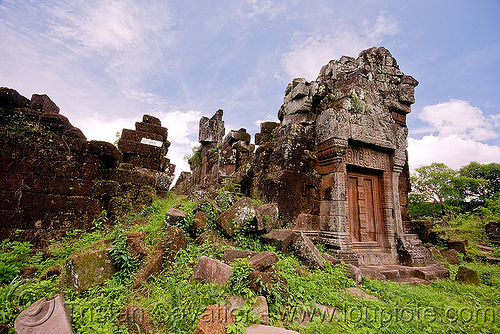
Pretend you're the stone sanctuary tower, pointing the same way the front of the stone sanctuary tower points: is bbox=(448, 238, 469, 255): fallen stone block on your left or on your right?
on your left

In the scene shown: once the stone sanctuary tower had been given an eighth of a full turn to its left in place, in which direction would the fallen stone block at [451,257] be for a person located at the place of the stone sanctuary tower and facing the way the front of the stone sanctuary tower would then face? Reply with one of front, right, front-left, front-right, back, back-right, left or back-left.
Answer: front-left

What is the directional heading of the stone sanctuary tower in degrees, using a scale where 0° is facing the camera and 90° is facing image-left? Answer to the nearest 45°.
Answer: approximately 315°

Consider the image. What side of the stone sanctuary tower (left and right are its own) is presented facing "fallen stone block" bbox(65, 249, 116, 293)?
right

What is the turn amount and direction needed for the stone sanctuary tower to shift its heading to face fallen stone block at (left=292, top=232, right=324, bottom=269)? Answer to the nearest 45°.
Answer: approximately 90° to its right

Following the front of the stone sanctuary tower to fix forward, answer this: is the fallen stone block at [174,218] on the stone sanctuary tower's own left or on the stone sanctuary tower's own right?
on the stone sanctuary tower's own right

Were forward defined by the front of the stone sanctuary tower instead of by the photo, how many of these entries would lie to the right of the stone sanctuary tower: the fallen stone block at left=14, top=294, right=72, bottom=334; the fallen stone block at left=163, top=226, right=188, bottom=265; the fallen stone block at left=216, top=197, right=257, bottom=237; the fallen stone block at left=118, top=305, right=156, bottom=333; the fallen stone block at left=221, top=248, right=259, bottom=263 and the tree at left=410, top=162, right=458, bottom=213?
5

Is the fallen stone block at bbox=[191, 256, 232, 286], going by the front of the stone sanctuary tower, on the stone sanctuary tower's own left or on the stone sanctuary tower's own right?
on the stone sanctuary tower's own right

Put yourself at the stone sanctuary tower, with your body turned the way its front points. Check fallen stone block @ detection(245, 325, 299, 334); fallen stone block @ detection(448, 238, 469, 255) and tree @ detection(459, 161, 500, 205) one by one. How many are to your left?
2

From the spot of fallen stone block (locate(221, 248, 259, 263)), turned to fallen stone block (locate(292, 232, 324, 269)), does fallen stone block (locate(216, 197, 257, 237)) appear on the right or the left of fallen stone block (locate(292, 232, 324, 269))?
left

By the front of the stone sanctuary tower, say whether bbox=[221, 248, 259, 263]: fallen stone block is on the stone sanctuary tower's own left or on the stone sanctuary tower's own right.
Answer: on the stone sanctuary tower's own right
